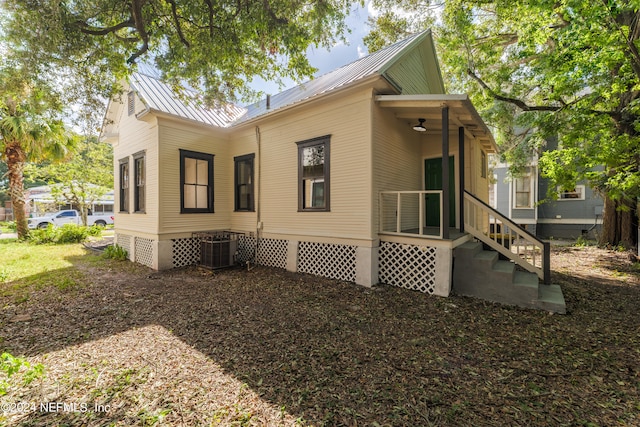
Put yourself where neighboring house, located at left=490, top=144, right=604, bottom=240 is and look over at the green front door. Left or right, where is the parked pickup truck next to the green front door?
right

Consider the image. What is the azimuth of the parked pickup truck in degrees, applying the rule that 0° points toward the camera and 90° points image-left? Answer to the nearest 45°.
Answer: approximately 90°

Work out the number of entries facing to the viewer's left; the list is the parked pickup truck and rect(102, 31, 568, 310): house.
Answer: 1

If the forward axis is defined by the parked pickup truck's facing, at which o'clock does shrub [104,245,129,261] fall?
The shrub is roughly at 9 o'clock from the parked pickup truck.

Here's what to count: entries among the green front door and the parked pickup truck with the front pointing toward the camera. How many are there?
1

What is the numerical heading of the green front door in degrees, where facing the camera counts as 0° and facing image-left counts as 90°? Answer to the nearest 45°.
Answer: approximately 0°

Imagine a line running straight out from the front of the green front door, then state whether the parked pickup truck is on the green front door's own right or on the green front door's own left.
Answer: on the green front door's own right
